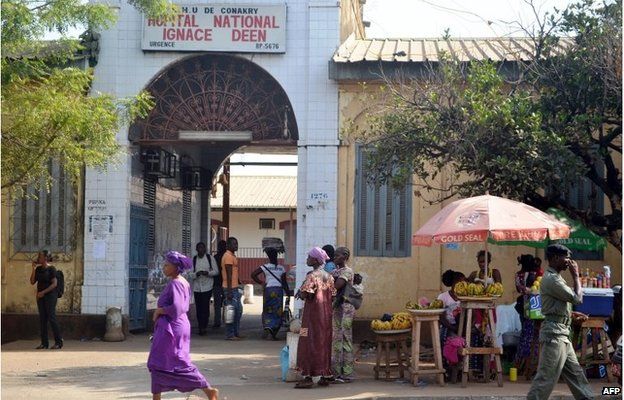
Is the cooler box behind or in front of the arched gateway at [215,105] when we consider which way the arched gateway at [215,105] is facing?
in front

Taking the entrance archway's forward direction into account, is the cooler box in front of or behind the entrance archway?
in front

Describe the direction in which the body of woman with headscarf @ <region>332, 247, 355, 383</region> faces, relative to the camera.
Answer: to the viewer's left

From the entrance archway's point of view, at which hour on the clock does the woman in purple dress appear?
The woman in purple dress is roughly at 12 o'clock from the entrance archway.

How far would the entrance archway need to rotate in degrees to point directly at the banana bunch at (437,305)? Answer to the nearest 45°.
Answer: approximately 45° to its left

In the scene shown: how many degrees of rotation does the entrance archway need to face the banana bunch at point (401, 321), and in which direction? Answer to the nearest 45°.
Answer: approximately 45° to its left

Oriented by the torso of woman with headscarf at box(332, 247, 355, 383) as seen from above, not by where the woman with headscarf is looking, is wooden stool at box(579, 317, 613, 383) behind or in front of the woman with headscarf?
behind

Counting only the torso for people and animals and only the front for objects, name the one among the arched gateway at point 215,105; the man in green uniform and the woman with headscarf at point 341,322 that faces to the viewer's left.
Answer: the woman with headscarf

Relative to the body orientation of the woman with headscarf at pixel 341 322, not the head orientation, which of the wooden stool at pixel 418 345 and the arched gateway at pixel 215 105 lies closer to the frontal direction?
the arched gateway

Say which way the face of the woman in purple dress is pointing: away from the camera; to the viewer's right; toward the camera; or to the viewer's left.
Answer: to the viewer's left
